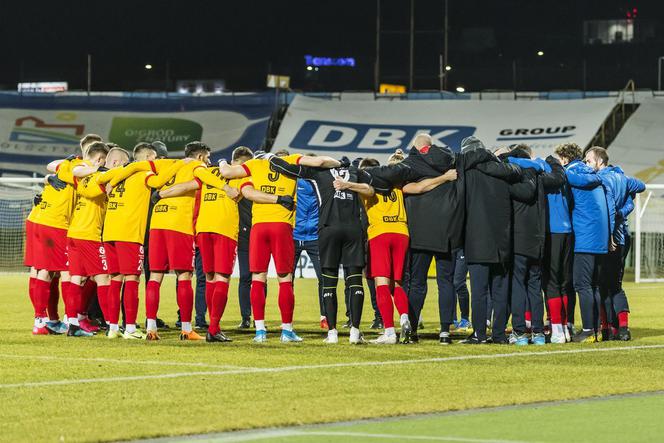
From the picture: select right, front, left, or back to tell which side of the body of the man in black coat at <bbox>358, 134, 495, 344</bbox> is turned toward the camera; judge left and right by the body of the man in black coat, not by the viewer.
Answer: back

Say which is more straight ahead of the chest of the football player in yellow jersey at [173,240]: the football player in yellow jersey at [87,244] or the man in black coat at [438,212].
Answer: the man in black coat

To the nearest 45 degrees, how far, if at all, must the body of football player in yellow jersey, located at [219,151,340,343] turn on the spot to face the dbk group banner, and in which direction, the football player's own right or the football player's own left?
0° — they already face it

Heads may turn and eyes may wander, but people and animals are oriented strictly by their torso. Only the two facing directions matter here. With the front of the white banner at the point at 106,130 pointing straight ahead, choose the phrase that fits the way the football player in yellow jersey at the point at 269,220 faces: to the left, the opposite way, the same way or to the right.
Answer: the opposite way

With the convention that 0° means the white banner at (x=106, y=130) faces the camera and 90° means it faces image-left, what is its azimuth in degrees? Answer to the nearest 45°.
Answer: approximately 0°

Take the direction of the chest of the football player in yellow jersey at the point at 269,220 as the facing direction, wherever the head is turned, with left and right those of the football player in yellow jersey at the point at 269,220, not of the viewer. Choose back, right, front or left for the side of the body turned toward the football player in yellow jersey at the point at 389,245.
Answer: right

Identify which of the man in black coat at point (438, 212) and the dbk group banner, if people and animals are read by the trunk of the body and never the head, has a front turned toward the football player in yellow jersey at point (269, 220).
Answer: the dbk group banner

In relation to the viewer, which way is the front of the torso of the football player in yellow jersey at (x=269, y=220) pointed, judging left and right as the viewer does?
facing away from the viewer

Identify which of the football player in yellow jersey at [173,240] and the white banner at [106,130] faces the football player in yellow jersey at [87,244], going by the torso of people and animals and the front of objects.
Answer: the white banner

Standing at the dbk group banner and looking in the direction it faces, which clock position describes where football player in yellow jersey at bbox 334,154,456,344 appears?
The football player in yellow jersey is roughly at 12 o'clock from the dbk group banner.

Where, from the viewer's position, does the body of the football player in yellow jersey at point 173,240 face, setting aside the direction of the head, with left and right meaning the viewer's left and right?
facing away from the viewer and to the right of the viewer

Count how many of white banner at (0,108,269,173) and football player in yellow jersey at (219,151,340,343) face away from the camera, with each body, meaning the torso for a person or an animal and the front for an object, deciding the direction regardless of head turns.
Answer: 1

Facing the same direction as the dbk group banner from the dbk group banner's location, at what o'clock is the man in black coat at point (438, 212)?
The man in black coat is roughly at 12 o'clock from the dbk group banner.

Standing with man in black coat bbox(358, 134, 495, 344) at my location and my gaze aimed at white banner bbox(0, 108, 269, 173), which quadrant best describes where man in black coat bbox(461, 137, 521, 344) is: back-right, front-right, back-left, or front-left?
back-right

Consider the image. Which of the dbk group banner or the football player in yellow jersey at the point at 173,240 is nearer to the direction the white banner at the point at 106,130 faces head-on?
the football player in yellow jersey
